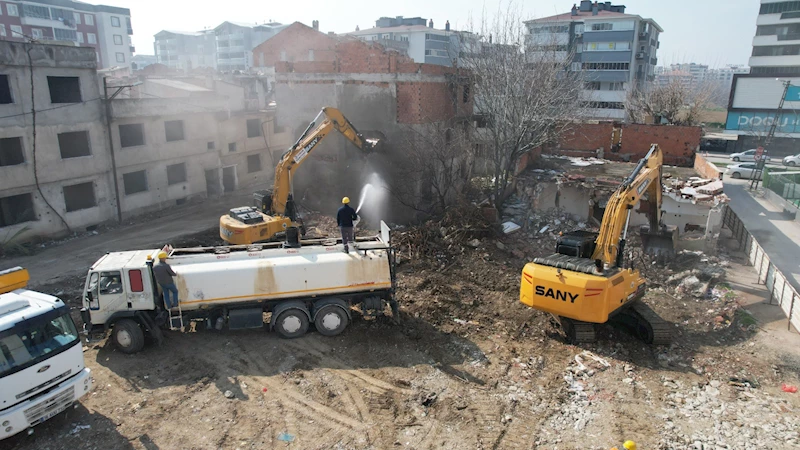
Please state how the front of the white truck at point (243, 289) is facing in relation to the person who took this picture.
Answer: facing to the left of the viewer

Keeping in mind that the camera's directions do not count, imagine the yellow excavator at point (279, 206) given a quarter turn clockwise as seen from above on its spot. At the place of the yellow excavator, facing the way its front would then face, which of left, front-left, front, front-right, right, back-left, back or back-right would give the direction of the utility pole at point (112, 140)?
back

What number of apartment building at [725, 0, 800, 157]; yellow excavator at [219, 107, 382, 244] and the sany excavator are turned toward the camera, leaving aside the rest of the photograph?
1

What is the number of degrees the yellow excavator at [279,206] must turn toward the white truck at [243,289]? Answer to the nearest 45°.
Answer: approximately 135° to its right

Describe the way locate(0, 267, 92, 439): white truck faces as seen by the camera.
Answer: facing the viewer and to the right of the viewer

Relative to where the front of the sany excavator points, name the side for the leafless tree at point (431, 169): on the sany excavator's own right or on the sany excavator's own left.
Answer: on the sany excavator's own left

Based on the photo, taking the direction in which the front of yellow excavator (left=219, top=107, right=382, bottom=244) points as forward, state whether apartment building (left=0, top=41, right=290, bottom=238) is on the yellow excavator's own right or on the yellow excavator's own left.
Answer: on the yellow excavator's own left

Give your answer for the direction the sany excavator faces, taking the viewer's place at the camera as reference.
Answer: facing away from the viewer and to the right of the viewer

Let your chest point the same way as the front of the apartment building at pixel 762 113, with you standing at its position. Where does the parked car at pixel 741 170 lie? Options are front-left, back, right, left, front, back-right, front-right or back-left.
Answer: front

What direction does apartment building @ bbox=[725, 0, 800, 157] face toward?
toward the camera

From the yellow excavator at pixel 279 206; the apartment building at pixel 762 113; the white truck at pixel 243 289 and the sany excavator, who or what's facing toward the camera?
the apartment building
